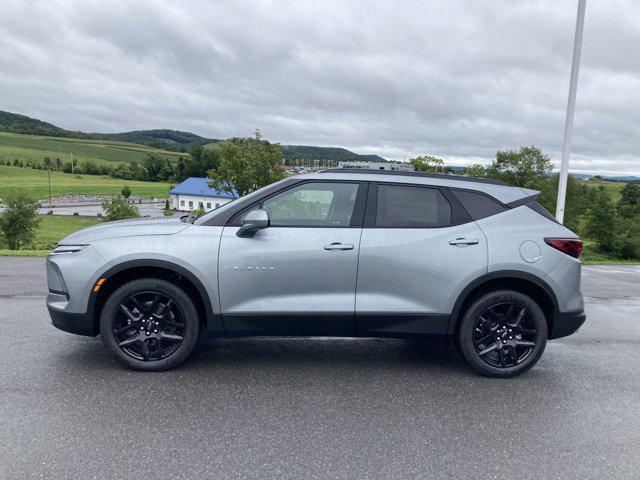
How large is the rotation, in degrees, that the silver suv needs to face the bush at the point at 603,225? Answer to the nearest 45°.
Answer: approximately 135° to its right

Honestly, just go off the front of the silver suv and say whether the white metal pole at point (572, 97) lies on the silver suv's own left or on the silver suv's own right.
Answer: on the silver suv's own right

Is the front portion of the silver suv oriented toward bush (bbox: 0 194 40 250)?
no

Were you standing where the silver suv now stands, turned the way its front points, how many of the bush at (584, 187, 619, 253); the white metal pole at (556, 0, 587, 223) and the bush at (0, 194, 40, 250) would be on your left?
0

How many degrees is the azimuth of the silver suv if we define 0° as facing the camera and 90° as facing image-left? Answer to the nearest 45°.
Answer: approximately 90°

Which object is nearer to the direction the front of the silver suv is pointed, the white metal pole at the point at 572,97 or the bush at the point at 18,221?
the bush
